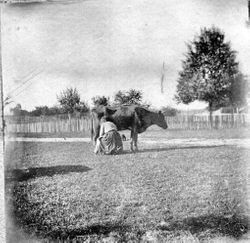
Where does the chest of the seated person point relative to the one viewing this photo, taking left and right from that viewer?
facing away from the viewer

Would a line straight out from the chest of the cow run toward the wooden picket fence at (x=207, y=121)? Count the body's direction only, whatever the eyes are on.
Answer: no

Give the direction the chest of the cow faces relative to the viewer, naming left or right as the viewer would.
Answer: facing to the right of the viewer

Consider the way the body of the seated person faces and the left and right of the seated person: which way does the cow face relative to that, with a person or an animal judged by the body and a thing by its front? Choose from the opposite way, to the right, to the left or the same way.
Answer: to the right
